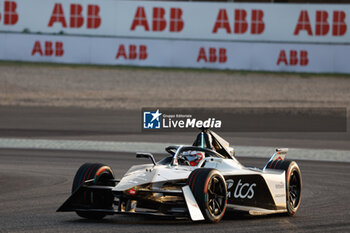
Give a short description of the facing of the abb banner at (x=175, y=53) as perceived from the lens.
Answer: facing the viewer

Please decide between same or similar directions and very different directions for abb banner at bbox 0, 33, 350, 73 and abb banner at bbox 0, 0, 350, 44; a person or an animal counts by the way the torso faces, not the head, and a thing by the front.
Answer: same or similar directions

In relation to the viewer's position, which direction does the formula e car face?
facing the viewer and to the left of the viewer

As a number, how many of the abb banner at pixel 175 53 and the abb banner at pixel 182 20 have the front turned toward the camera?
2

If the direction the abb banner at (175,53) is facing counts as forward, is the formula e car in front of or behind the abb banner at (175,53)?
in front

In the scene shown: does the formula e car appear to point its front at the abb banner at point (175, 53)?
no

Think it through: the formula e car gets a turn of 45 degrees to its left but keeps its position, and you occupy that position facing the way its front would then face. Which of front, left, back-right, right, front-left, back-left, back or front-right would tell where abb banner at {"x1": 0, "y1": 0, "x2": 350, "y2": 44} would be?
back
